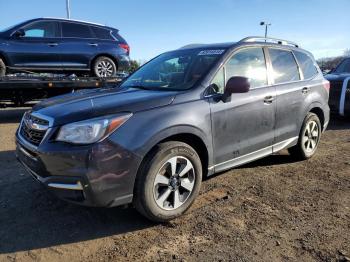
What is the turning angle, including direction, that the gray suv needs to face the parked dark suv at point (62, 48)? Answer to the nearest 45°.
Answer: approximately 90° to its right

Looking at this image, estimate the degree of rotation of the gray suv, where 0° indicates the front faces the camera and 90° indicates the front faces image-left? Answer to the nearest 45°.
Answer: approximately 45°

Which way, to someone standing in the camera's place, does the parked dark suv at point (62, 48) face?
facing to the left of the viewer

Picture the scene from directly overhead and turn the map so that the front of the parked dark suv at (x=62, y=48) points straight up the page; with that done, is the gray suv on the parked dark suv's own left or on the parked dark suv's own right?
on the parked dark suv's own left
